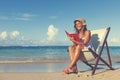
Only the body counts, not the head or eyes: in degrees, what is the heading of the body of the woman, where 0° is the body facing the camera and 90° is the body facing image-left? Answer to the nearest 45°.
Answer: approximately 45°
